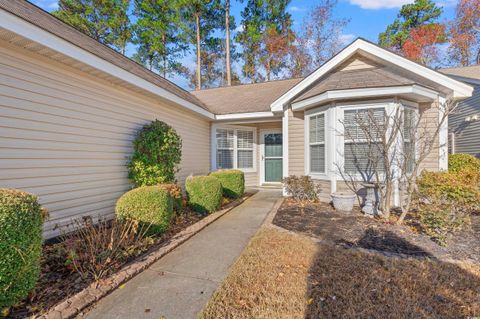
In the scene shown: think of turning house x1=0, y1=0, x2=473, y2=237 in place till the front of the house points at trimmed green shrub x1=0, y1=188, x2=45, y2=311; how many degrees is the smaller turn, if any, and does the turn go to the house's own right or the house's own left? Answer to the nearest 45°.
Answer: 0° — it already faces it

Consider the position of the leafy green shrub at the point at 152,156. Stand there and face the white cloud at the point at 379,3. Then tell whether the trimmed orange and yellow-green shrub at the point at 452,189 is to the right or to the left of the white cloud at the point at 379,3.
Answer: right

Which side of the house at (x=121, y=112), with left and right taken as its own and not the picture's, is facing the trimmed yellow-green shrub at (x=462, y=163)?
left

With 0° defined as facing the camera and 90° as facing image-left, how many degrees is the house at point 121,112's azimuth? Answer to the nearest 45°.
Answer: approximately 0°

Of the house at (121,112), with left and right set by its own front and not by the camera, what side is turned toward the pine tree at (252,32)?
back

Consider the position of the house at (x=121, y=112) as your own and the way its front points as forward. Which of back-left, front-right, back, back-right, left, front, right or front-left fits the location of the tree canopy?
back-left
